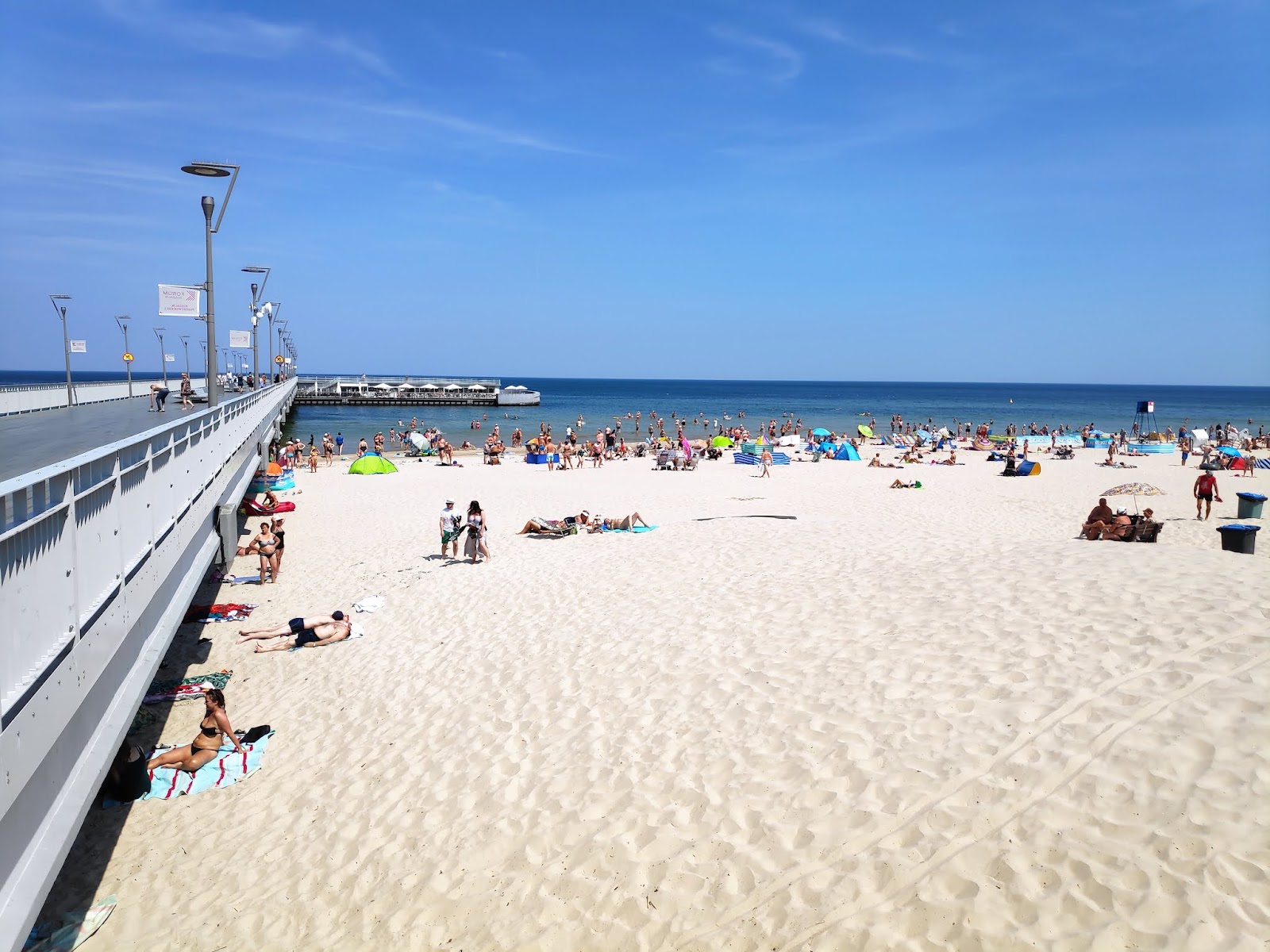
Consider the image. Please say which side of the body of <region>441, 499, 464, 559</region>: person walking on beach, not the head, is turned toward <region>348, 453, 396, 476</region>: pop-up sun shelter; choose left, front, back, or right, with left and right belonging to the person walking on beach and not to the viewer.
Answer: back

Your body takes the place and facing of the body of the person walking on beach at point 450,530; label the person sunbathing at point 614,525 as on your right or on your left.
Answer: on your left

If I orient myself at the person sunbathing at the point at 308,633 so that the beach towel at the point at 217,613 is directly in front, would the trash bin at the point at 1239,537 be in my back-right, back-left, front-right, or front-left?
back-right

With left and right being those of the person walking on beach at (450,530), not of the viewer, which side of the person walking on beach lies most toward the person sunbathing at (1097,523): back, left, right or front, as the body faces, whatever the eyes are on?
left

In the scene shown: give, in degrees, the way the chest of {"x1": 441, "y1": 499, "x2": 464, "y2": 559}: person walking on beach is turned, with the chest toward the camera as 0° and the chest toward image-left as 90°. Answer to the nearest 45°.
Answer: approximately 0°

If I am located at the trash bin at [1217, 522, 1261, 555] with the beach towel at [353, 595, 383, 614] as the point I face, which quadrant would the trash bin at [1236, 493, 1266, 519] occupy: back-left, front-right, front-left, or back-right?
back-right

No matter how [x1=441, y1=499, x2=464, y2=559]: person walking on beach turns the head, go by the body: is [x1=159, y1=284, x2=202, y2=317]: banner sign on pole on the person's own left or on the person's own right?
on the person's own right

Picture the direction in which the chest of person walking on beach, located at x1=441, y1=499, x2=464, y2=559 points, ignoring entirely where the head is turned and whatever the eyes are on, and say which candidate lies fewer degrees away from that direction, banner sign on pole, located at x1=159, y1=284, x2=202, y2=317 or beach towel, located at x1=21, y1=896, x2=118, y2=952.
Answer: the beach towel
